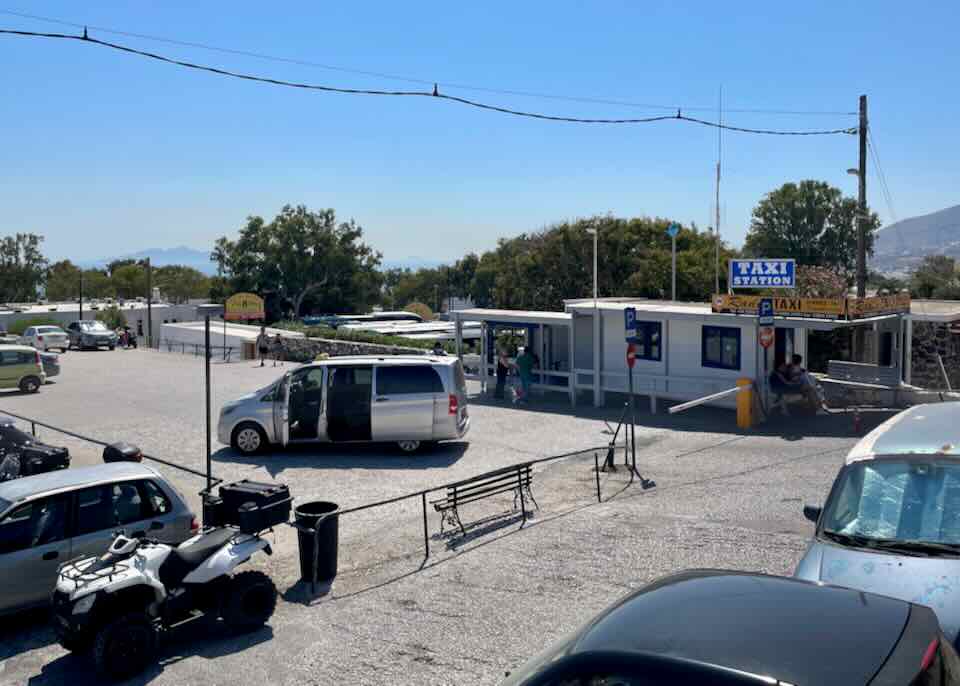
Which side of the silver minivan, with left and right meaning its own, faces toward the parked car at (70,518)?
left

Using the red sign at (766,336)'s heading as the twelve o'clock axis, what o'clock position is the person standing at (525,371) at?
The person standing is roughly at 4 o'clock from the red sign.

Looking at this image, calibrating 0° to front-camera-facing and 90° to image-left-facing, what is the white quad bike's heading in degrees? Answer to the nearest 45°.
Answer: approximately 45°

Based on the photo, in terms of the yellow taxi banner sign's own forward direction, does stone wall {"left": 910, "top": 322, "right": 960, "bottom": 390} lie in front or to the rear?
to the rear

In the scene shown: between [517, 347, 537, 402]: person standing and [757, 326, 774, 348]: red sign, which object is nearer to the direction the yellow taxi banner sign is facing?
the red sign

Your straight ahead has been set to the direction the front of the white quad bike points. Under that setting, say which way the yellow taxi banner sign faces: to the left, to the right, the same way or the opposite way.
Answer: the same way

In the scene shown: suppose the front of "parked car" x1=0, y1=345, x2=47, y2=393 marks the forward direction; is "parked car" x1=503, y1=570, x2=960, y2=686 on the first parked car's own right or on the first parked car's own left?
on the first parked car's own left

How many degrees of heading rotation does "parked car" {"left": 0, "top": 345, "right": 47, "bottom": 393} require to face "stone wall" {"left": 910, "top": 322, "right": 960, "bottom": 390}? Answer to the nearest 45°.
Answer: approximately 135° to its left

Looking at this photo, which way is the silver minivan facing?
to the viewer's left

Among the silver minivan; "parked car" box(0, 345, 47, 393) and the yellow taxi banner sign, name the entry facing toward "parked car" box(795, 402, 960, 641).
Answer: the yellow taxi banner sign

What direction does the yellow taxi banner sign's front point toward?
toward the camera

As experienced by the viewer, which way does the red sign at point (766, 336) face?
facing the viewer

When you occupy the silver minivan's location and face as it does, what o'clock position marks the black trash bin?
The black trash bin is roughly at 9 o'clock from the silver minivan.

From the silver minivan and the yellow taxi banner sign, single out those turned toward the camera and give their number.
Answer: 1

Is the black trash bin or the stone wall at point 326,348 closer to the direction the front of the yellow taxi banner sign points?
the black trash bin

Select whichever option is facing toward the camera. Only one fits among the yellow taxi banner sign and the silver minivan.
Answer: the yellow taxi banner sign

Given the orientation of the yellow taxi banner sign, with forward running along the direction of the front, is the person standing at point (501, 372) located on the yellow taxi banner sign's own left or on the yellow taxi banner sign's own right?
on the yellow taxi banner sign's own right

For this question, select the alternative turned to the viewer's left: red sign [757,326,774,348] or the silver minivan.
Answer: the silver minivan
